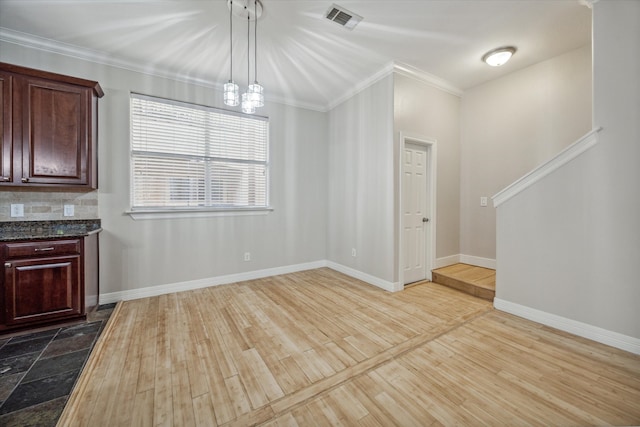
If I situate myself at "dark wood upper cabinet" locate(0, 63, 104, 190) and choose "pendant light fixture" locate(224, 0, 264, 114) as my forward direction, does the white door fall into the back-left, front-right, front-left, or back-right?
front-left

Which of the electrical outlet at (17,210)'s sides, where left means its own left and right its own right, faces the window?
left

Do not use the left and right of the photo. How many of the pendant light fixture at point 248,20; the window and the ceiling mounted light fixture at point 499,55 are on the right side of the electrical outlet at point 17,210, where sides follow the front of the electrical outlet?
0

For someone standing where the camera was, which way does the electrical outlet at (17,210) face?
facing the viewer

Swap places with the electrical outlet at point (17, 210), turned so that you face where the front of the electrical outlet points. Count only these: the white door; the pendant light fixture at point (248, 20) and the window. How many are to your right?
0

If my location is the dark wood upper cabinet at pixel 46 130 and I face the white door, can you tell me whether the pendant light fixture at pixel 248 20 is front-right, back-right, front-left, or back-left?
front-right

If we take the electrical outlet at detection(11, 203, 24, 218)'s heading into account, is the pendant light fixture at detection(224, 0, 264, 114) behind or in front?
in front
